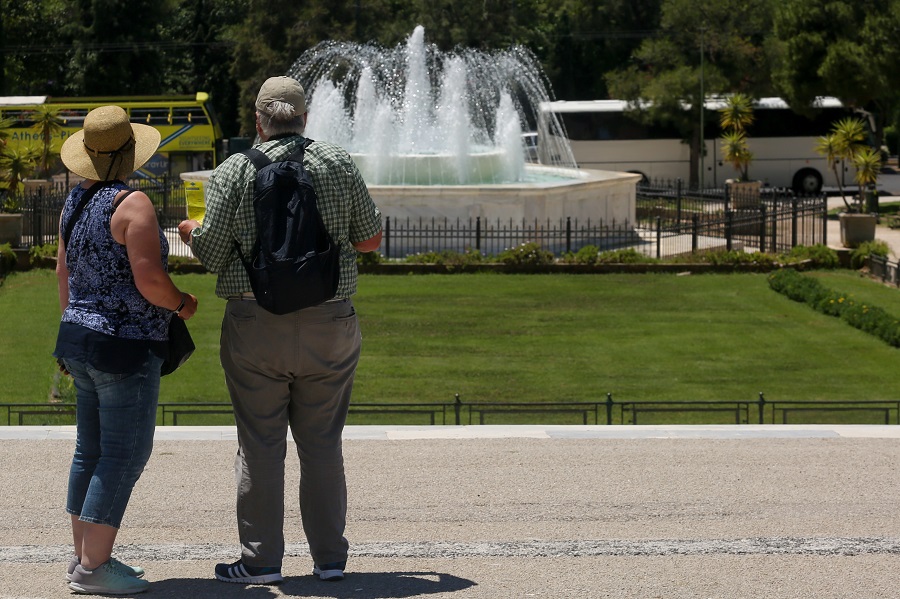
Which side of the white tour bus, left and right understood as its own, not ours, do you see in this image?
right

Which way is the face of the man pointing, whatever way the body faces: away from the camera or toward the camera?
away from the camera

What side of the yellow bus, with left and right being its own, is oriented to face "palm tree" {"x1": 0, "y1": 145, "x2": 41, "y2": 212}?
right

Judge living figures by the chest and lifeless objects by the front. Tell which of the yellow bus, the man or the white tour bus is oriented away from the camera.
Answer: the man

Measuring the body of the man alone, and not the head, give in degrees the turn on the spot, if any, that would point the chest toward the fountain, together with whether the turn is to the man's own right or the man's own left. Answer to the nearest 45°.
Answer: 0° — they already face it

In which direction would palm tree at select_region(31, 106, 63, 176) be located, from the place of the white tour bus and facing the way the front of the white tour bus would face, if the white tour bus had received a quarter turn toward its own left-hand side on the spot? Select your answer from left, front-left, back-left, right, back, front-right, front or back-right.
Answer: back-left

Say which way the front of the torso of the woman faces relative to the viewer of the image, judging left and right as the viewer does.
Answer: facing away from the viewer and to the right of the viewer

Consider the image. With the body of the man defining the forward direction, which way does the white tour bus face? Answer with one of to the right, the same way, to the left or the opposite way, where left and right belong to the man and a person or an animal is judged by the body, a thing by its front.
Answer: to the right

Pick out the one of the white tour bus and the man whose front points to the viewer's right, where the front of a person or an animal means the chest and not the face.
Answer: the white tour bus

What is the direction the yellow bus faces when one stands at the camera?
facing to the right of the viewer

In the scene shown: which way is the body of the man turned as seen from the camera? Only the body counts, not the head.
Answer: away from the camera

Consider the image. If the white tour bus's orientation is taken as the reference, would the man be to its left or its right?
on its right
